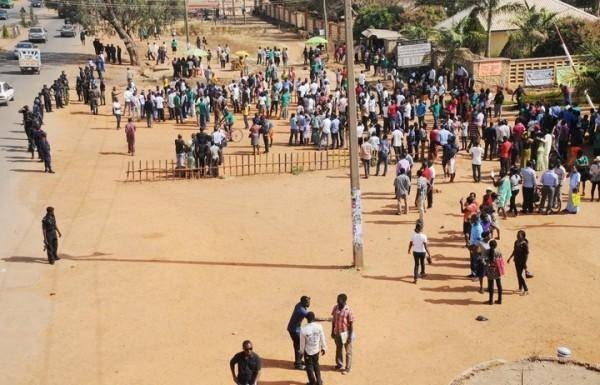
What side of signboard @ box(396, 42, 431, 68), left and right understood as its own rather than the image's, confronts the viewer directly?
front

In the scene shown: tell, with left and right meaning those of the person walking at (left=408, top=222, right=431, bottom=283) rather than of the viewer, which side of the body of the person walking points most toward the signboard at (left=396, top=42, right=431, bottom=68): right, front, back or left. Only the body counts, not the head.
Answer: front

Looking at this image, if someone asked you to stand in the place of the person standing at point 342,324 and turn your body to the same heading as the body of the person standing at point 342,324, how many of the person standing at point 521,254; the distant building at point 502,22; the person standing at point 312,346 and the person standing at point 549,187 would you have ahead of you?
1

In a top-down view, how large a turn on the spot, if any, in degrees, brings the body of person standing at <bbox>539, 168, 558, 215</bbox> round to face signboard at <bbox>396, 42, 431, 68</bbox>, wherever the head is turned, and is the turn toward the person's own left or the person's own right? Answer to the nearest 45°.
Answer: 0° — they already face it

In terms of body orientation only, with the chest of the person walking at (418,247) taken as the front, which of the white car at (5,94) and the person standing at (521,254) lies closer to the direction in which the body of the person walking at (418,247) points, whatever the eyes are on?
the white car

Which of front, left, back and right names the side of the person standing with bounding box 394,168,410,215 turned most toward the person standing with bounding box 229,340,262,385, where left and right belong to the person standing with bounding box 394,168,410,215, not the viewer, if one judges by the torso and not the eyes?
back

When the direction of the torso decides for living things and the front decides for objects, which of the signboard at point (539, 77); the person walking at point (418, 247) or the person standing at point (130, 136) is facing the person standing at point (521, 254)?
the signboard

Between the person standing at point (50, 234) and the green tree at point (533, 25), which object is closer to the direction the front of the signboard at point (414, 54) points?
the person standing

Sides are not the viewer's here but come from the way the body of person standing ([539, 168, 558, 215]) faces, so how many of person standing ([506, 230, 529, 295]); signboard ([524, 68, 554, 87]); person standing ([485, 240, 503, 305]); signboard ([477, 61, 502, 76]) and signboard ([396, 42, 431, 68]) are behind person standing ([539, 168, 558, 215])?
2

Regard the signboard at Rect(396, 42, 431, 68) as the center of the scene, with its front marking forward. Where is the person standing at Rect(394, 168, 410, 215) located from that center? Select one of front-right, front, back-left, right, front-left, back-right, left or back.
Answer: front

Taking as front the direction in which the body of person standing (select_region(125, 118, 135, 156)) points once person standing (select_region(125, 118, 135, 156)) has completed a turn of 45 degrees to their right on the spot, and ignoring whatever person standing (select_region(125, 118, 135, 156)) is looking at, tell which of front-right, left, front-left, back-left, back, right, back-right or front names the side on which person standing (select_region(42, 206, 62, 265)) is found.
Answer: back-right

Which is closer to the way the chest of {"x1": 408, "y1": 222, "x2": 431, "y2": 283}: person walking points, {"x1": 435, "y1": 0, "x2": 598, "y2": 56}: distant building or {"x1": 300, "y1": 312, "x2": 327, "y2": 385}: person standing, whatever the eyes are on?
the distant building

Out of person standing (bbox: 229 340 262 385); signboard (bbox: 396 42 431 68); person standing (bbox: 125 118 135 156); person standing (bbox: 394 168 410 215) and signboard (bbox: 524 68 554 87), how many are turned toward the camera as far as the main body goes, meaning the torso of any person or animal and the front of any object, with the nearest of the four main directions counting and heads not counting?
3

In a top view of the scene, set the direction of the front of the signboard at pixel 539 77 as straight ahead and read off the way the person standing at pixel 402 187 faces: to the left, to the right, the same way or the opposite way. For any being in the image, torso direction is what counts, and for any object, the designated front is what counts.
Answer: the opposite way

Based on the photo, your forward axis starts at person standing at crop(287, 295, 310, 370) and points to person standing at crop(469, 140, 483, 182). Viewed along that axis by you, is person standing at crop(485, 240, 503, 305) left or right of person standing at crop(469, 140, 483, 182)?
right

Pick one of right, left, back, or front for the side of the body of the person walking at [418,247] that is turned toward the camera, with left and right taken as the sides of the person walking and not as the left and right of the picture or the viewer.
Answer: back

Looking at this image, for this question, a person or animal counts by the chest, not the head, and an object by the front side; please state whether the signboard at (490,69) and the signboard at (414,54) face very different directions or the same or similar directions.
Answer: same or similar directions

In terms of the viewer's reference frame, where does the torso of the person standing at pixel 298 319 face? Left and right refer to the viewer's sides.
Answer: facing to the right of the viewer

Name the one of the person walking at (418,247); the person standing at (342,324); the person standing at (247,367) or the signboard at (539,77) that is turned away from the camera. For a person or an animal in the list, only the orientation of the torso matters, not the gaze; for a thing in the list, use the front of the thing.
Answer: the person walking at (418,247)

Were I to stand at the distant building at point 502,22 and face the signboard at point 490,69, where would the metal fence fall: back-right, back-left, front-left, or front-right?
front-right
